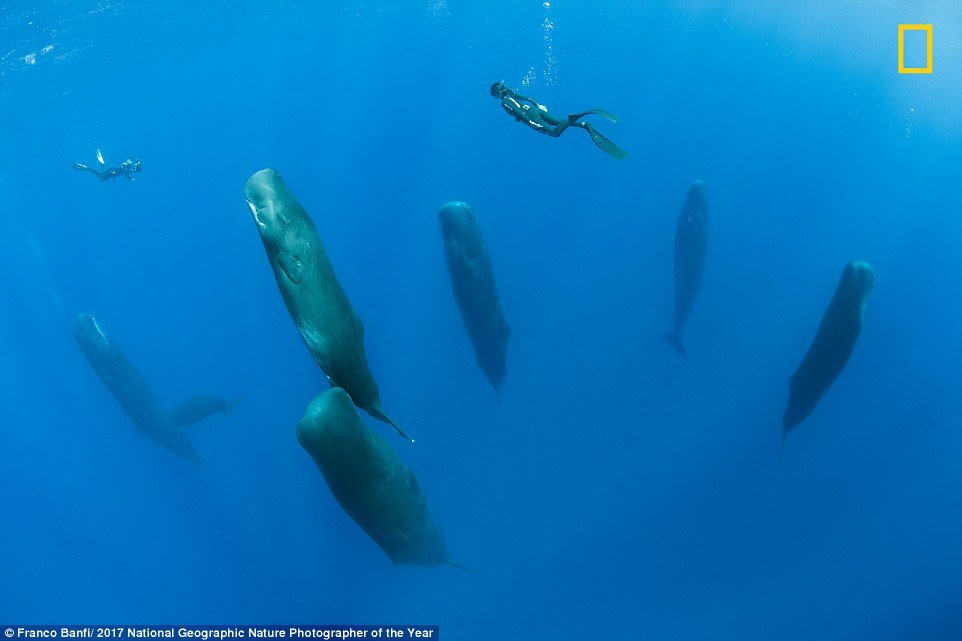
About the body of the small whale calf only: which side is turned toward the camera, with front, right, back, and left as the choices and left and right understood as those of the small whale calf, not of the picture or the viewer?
left

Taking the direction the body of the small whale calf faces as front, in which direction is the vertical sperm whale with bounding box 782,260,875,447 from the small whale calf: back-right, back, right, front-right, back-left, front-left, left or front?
back-left

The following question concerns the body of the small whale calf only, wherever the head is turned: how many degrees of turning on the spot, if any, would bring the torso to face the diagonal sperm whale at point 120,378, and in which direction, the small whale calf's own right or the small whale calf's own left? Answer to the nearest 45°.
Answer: approximately 45° to the small whale calf's own right

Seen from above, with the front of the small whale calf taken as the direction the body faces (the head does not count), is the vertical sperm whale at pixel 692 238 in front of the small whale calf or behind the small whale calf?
behind

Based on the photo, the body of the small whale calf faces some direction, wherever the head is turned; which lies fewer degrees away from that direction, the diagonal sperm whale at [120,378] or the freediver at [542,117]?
the diagonal sperm whale
